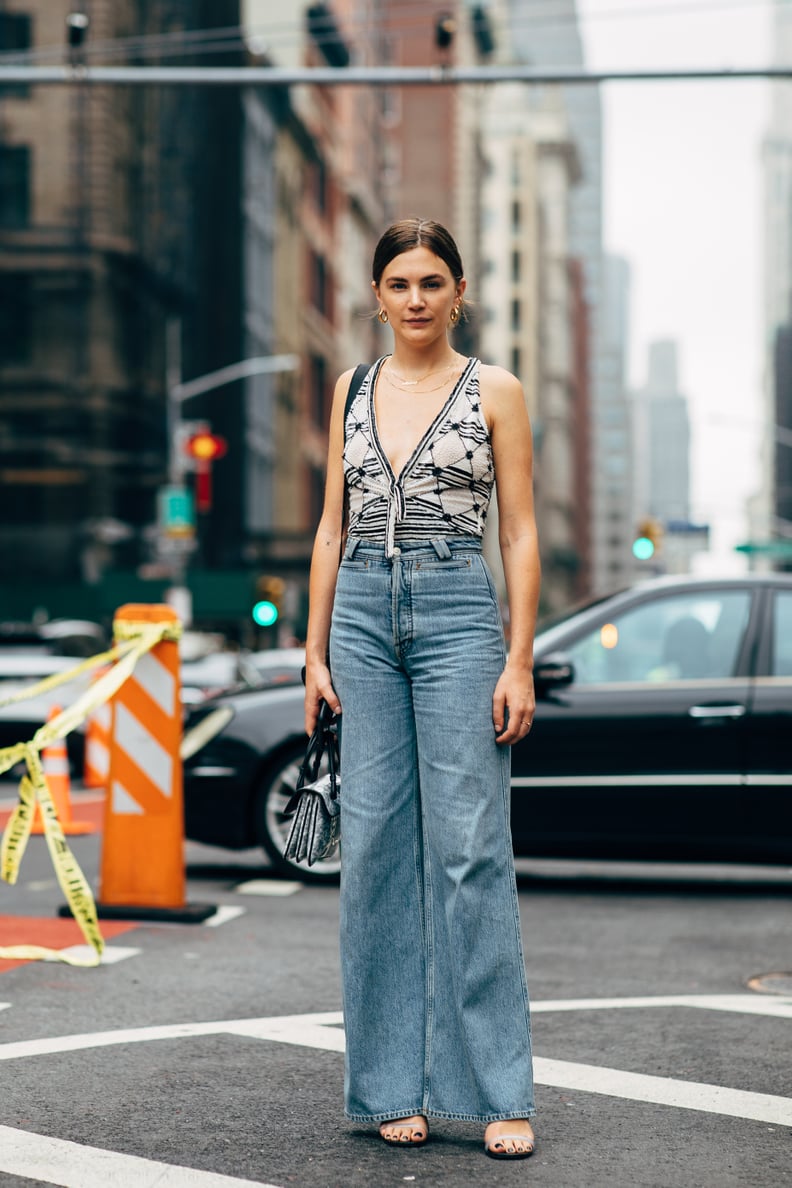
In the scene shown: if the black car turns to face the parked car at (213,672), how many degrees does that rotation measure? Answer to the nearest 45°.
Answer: approximately 90° to its right

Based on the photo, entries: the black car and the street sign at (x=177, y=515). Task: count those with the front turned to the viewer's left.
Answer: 1

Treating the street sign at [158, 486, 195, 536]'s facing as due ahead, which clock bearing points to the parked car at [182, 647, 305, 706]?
The parked car is roughly at 12 o'clock from the street sign.

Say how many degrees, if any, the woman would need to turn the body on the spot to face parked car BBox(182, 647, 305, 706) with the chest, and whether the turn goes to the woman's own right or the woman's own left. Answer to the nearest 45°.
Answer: approximately 180°

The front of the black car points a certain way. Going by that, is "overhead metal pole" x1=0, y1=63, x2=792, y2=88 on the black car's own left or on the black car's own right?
on the black car's own right

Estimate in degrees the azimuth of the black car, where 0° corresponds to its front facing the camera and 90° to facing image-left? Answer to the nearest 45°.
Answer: approximately 90°

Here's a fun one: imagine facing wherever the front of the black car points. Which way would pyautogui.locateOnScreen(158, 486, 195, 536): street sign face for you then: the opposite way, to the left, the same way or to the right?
to the left

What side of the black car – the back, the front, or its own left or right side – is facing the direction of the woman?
left

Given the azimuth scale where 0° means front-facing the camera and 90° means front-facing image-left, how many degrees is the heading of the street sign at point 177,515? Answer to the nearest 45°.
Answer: approximately 0°

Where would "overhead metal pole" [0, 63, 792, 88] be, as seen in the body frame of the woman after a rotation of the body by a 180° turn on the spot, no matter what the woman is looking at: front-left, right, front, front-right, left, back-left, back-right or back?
front
